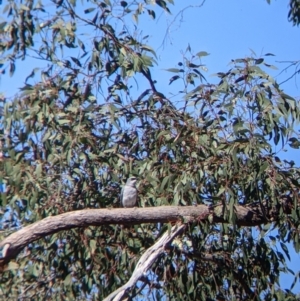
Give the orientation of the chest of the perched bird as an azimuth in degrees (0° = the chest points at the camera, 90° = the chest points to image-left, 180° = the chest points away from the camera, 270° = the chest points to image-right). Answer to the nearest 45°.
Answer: approximately 315°
